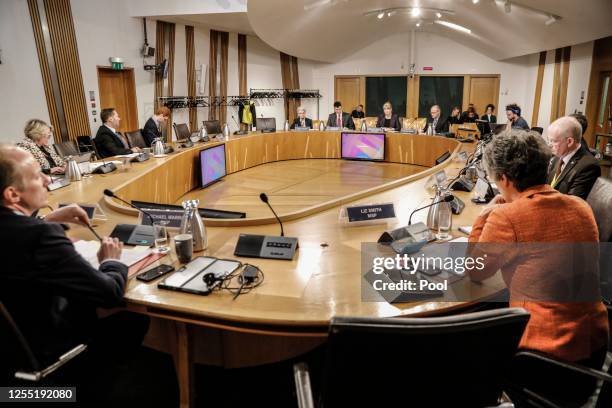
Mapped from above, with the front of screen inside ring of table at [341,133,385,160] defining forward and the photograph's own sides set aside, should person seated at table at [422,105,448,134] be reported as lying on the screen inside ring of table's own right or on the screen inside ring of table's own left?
on the screen inside ring of table's own left

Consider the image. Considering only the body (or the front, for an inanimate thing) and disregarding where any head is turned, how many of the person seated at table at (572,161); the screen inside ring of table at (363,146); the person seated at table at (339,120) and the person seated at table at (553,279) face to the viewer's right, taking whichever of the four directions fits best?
0

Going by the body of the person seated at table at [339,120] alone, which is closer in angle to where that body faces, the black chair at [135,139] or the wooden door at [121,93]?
the black chair

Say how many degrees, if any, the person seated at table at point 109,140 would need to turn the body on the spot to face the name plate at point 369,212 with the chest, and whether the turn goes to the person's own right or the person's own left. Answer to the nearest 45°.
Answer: approximately 90° to the person's own right

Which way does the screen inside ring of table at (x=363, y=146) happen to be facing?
toward the camera

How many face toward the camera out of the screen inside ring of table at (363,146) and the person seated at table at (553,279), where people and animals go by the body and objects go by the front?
1

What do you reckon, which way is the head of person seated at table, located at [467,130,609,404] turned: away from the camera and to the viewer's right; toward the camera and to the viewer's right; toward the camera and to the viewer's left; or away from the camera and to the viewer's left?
away from the camera and to the viewer's left

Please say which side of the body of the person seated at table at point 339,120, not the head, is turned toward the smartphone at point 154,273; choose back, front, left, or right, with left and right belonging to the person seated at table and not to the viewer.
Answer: front

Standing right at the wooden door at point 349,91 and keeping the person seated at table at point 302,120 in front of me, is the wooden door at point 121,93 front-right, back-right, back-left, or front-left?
front-right

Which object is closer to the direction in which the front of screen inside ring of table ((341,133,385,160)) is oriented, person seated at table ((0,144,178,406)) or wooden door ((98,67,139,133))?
the person seated at table

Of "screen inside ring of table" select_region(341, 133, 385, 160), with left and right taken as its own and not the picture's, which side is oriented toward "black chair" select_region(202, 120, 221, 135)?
right

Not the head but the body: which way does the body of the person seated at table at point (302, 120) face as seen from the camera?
toward the camera

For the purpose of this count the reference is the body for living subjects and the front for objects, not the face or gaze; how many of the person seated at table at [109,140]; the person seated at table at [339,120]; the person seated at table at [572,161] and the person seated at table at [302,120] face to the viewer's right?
1

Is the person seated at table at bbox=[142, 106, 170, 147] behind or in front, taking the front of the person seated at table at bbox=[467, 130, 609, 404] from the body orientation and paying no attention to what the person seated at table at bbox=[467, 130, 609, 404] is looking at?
in front

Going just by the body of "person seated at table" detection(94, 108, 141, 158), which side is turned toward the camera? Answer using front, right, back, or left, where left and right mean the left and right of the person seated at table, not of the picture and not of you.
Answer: right

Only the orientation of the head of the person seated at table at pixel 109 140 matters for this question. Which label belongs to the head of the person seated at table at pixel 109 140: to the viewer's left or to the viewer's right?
to the viewer's right

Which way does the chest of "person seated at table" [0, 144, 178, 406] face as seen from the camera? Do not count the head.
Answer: to the viewer's right

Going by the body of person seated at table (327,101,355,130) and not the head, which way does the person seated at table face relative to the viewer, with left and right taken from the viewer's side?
facing the viewer

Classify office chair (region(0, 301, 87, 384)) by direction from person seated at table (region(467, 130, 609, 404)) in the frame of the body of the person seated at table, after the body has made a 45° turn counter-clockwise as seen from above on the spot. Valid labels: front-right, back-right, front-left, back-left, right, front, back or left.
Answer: front-left

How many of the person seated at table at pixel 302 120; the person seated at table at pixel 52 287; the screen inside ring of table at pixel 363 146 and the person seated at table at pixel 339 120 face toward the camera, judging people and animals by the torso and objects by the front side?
3
